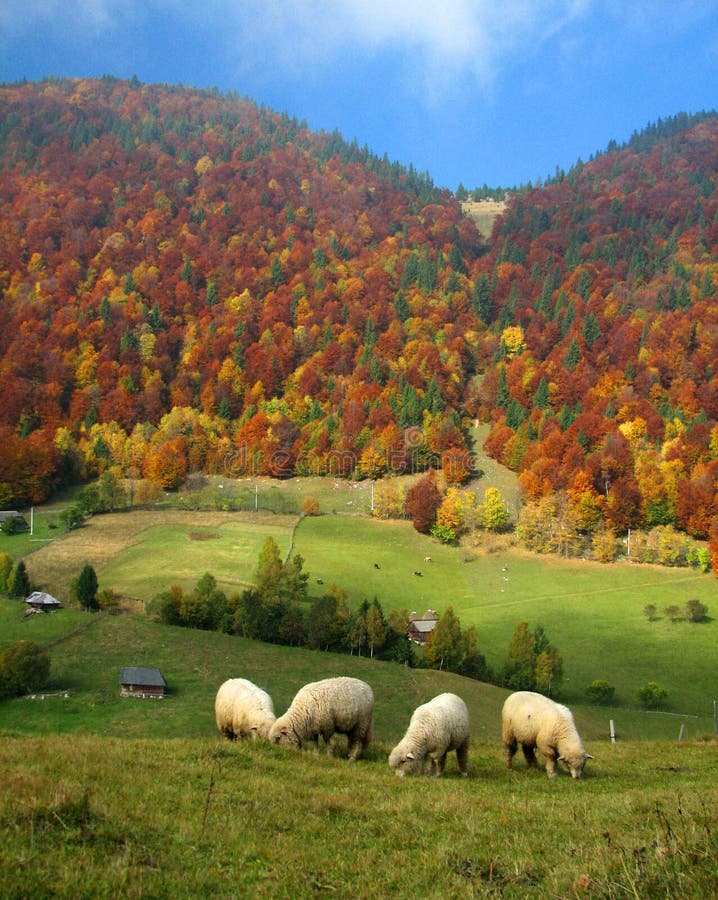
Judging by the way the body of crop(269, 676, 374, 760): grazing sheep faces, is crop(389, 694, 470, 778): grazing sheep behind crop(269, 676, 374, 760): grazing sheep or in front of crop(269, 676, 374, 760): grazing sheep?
behind

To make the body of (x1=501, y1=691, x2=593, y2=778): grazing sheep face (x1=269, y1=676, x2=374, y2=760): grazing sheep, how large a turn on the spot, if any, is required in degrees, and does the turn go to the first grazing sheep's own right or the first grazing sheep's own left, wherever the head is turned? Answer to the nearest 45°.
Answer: approximately 135° to the first grazing sheep's own right

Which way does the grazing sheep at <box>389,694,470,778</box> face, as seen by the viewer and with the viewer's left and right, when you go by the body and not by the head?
facing the viewer and to the left of the viewer

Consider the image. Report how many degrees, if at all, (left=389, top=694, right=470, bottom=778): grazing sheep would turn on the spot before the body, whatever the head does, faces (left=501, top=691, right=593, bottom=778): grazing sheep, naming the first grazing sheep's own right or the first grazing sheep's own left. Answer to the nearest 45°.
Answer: approximately 180°

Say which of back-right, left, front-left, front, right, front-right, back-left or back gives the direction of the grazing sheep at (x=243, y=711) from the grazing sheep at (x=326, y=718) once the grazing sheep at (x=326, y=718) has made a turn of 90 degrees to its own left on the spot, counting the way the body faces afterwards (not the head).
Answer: back-right

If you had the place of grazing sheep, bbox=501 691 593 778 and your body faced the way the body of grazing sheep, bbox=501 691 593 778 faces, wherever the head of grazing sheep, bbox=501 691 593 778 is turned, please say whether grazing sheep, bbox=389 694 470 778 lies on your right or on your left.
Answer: on your right

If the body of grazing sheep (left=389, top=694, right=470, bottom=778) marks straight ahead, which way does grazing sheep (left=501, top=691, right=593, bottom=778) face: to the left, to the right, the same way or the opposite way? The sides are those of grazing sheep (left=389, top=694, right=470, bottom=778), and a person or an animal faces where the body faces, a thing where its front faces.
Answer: to the left

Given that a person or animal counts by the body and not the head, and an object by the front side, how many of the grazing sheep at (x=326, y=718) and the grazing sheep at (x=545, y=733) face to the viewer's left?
1

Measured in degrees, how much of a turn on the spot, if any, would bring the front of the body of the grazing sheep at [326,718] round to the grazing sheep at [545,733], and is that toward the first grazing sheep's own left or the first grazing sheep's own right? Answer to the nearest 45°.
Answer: approximately 180°

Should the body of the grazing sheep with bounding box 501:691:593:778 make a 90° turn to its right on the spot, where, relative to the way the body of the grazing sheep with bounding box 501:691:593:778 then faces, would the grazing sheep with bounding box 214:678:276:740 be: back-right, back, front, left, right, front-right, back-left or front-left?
front-right

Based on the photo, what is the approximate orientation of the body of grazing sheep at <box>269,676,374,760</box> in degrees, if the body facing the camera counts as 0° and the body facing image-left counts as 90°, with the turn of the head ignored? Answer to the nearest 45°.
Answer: approximately 90°

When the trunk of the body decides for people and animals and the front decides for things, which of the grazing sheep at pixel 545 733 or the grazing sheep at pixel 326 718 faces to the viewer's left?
the grazing sheep at pixel 326 718
